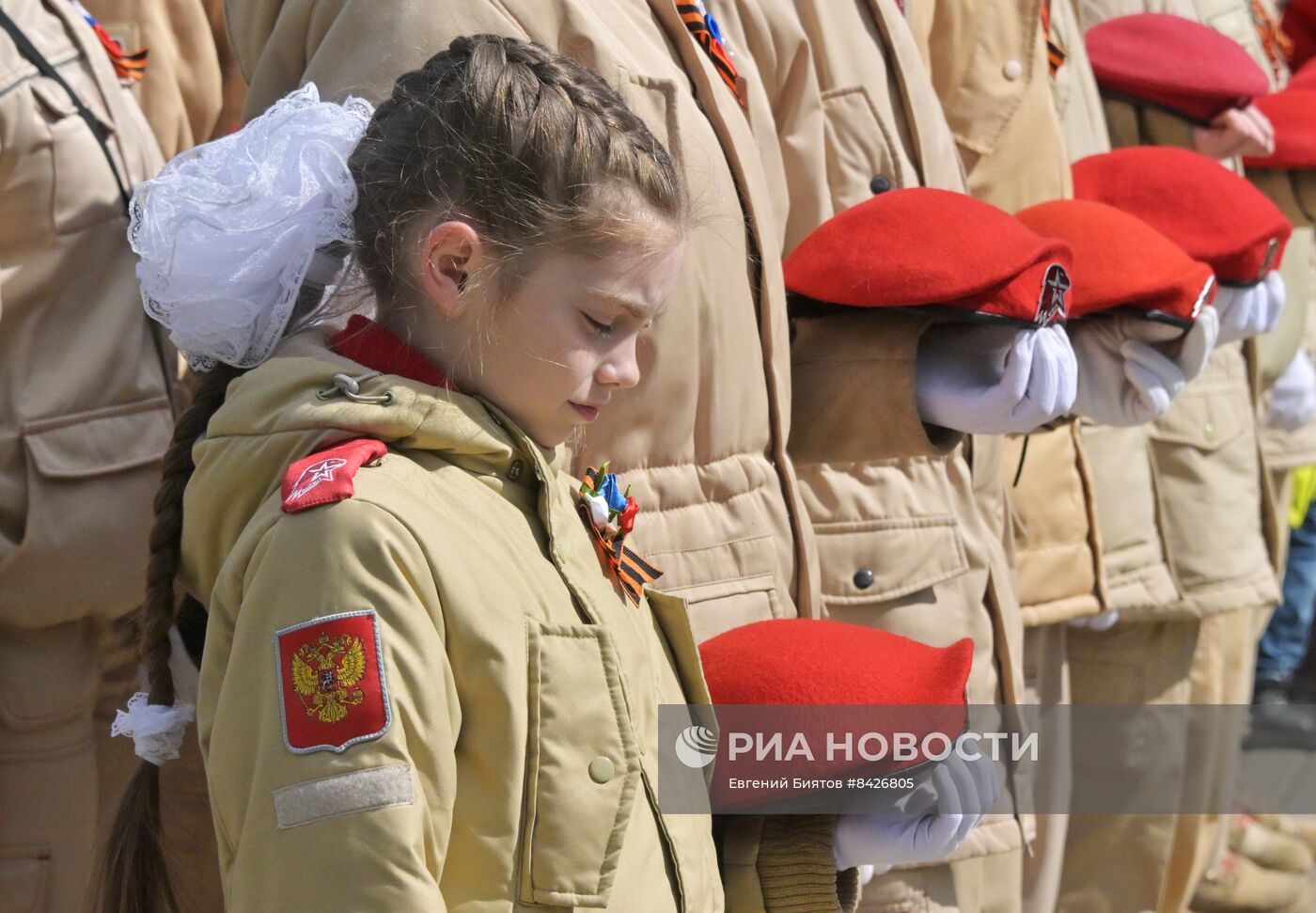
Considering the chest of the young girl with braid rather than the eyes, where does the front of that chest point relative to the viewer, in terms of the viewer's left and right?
facing the viewer and to the right of the viewer

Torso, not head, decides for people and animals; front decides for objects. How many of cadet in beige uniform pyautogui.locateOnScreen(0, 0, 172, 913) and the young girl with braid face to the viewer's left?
0

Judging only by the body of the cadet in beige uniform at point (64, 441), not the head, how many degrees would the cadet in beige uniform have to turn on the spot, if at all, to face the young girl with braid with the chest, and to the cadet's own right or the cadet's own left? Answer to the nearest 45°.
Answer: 0° — they already face them

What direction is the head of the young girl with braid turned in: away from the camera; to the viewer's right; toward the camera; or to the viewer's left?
to the viewer's right

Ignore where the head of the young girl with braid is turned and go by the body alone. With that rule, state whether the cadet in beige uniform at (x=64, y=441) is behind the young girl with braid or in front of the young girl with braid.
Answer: behind
